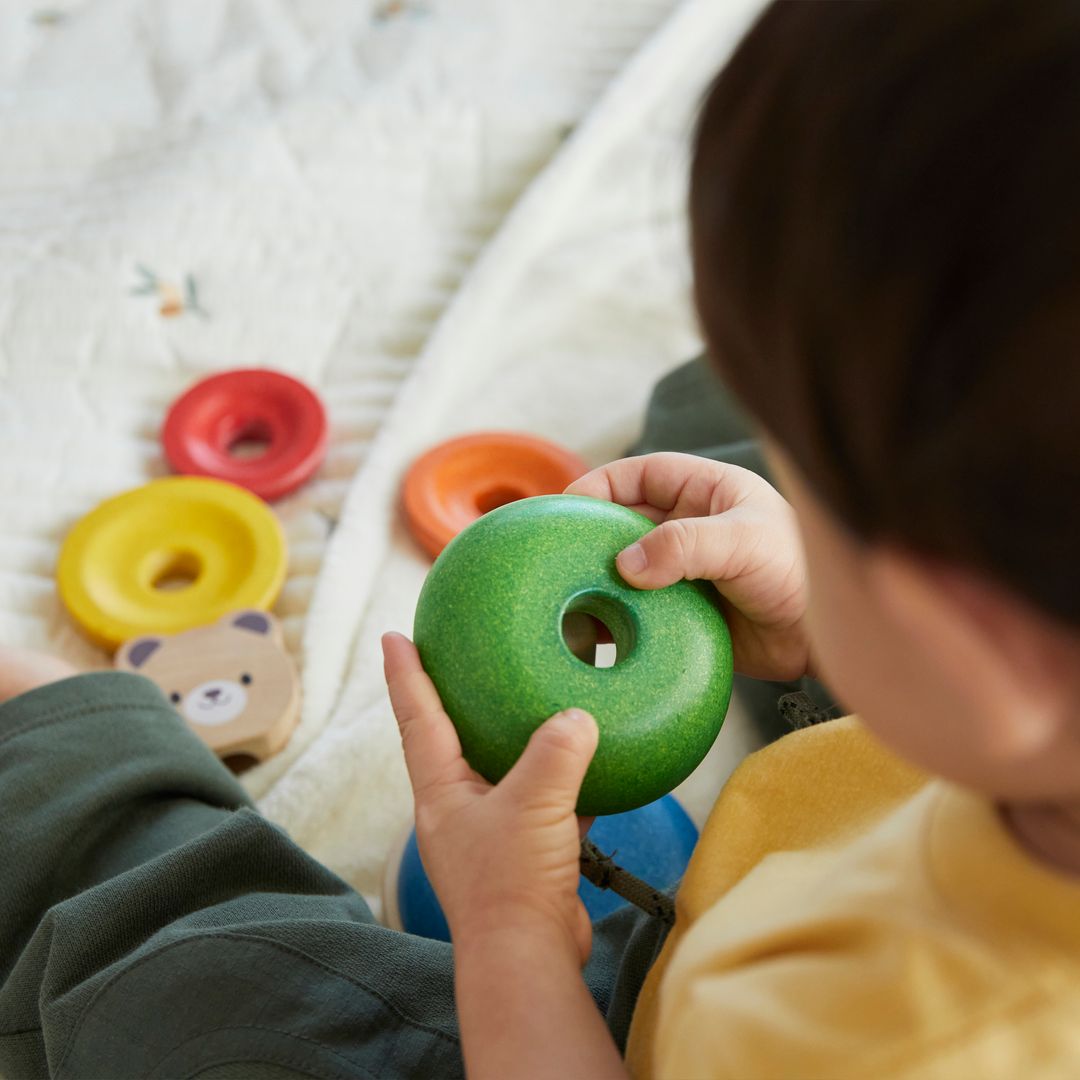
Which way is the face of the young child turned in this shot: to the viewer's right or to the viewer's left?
to the viewer's left

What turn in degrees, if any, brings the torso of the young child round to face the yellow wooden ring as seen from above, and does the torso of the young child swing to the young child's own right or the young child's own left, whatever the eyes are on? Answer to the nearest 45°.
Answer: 0° — they already face it

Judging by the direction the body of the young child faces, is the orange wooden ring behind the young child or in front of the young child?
in front

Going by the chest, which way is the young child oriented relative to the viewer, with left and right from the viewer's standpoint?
facing away from the viewer and to the left of the viewer

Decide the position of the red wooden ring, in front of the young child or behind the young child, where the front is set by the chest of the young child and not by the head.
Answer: in front
